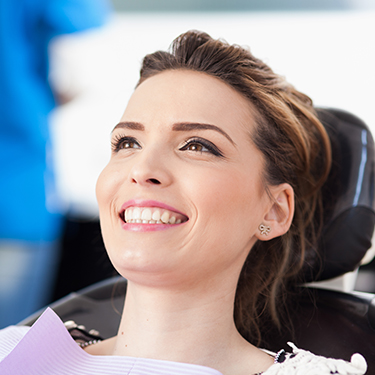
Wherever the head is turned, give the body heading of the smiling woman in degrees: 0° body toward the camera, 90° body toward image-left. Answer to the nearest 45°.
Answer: approximately 45°

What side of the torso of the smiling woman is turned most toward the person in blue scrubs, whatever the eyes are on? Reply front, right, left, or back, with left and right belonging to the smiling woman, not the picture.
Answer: right

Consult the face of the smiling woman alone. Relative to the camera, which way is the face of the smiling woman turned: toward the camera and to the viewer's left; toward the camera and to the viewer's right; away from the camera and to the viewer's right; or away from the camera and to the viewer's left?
toward the camera and to the viewer's left
